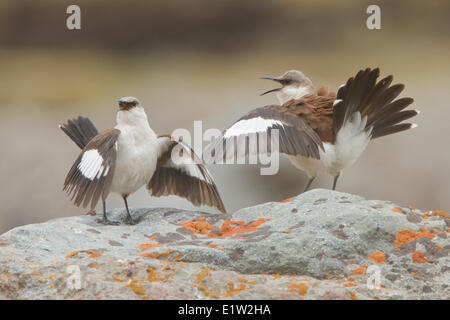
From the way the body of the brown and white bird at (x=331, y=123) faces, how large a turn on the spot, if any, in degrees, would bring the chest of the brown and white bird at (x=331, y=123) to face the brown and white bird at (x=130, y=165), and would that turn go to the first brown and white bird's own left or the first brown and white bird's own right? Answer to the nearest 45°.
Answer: approximately 45° to the first brown and white bird's own left

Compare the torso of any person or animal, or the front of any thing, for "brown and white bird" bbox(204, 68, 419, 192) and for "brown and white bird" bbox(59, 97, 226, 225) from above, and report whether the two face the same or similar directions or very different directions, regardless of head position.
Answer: very different directions

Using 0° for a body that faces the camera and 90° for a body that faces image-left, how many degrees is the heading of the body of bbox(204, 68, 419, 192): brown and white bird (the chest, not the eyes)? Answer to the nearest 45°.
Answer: approximately 135°

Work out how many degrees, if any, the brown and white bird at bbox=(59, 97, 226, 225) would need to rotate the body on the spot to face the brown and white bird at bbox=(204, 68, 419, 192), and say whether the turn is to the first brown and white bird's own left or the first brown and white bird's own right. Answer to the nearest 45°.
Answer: approximately 45° to the first brown and white bird's own left
